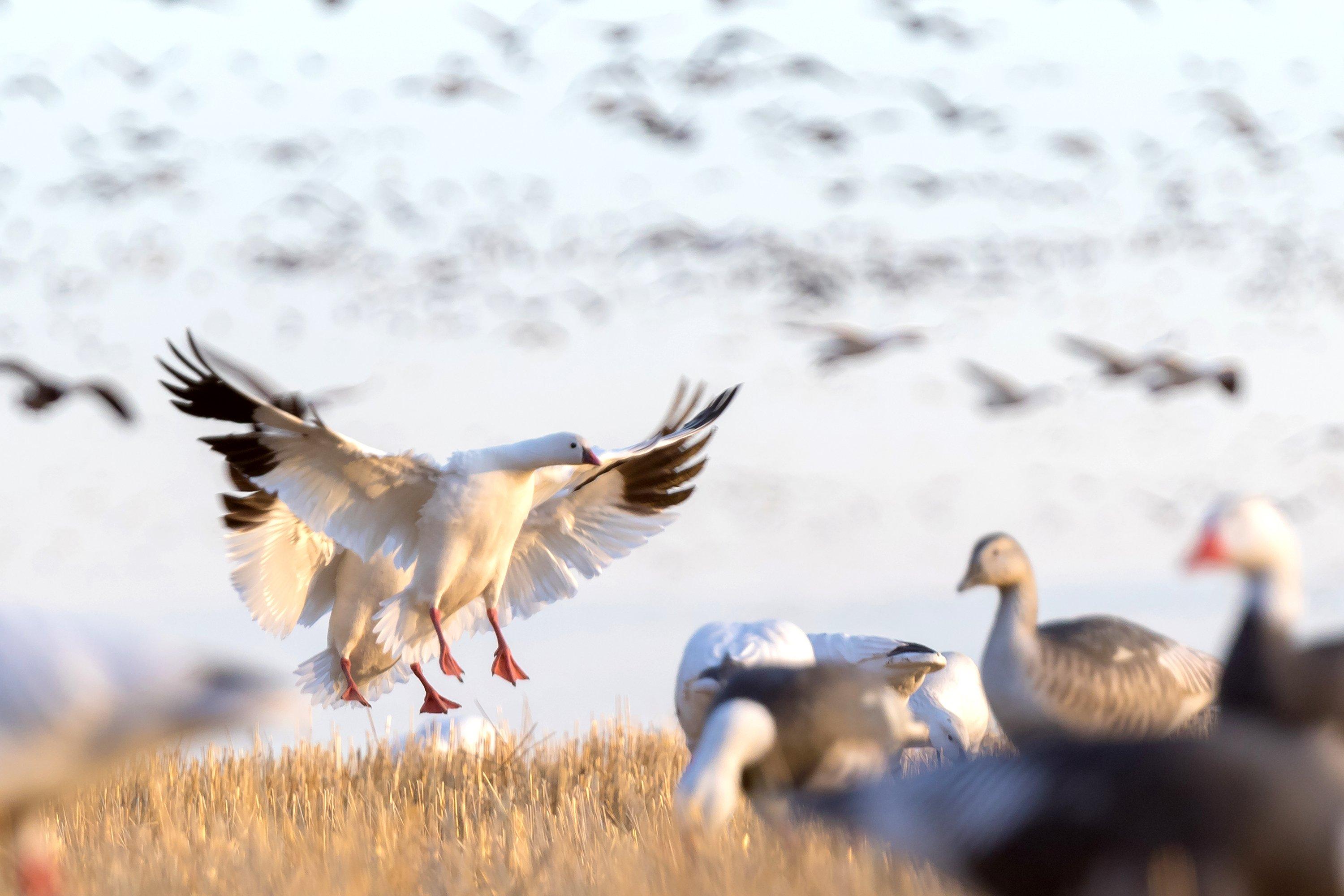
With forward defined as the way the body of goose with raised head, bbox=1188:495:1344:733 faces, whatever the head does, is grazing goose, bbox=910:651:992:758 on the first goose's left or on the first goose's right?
on the first goose's right

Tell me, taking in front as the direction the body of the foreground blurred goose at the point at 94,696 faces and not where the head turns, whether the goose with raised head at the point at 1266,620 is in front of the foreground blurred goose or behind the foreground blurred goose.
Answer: behind

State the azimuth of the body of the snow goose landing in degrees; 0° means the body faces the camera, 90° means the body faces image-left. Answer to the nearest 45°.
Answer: approximately 315°

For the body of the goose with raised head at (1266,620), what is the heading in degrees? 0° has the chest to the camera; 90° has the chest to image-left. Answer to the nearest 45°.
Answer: approximately 90°

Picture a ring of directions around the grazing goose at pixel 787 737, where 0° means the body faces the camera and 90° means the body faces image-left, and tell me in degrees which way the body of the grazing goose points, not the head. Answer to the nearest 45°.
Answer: approximately 90°

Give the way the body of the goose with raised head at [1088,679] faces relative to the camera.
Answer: to the viewer's left
